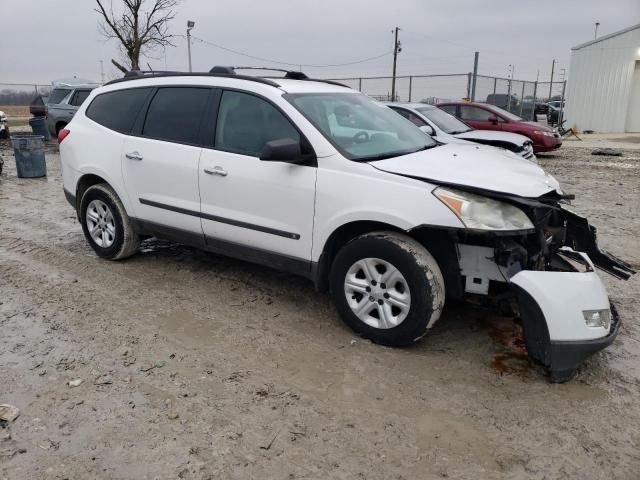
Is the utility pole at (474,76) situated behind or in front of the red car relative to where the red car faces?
behind

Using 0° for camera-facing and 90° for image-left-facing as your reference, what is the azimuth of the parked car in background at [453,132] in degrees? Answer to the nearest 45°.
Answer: approximately 315°

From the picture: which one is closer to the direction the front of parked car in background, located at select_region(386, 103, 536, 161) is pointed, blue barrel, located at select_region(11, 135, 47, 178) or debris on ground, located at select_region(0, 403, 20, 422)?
the debris on ground

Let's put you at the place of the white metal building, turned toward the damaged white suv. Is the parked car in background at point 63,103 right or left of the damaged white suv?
right

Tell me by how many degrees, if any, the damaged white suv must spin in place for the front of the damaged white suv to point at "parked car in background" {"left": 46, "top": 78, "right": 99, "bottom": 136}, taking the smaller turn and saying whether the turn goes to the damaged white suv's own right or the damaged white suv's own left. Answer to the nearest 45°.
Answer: approximately 180°

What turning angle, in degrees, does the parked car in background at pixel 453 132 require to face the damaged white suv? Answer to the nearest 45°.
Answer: approximately 45° to its right

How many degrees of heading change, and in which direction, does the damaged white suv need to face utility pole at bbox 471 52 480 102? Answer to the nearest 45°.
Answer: approximately 135° to its left

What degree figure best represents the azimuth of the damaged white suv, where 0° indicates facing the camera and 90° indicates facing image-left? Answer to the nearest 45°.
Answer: approximately 315°

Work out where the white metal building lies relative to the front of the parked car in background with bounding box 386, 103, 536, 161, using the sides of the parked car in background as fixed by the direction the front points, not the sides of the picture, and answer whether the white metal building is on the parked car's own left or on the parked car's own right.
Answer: on the parked car's own left
